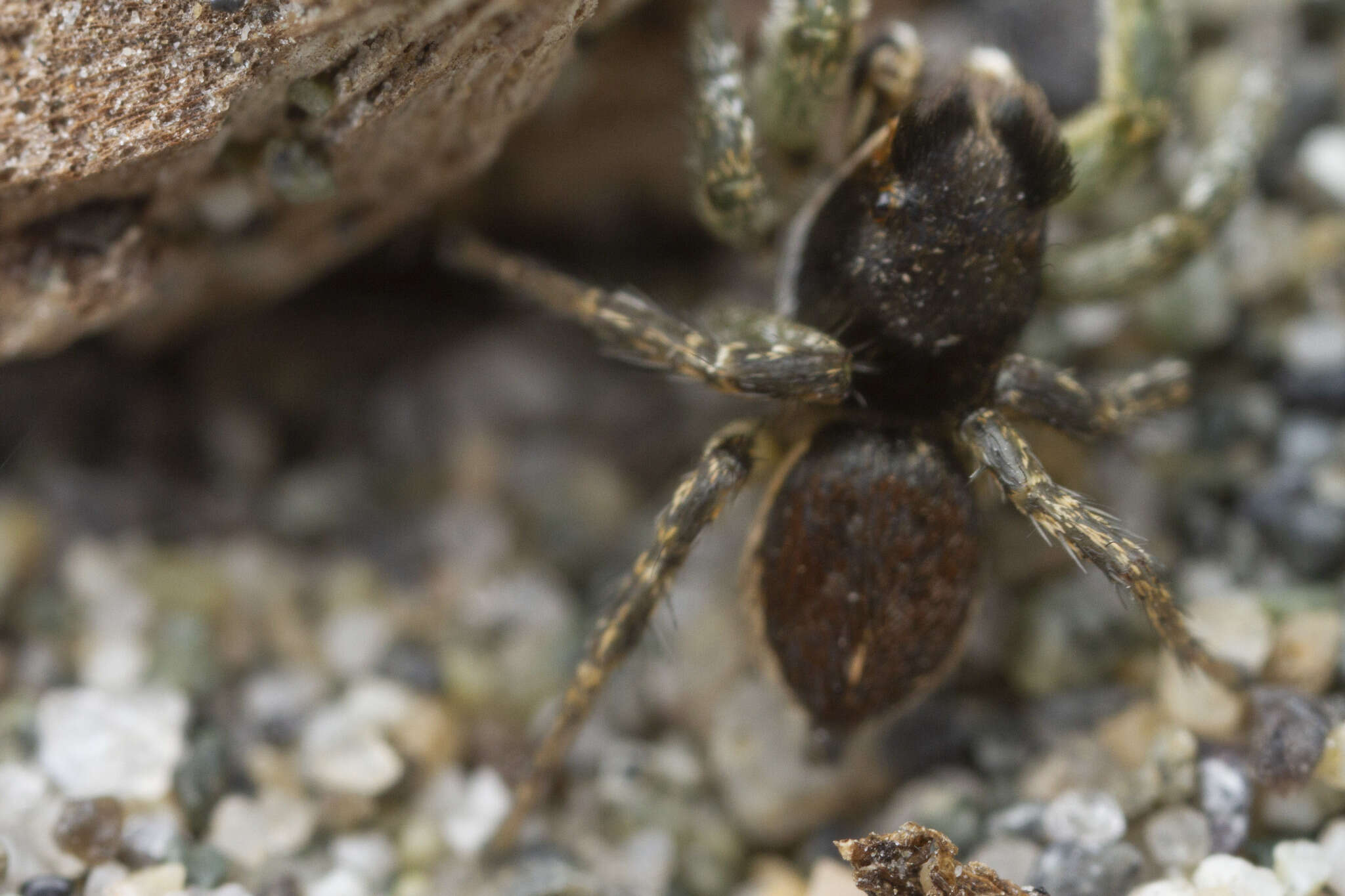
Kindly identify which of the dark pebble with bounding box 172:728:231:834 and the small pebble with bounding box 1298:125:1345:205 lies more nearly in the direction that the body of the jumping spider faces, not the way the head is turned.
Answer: the small pebble

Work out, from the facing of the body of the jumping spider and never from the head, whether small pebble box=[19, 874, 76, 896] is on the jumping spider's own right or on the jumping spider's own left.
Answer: on the jumping spider's own left

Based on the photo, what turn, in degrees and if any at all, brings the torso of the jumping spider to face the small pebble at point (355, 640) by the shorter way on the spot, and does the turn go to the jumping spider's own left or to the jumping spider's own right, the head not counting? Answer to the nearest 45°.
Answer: approximately 90° to the jumping spider's own left

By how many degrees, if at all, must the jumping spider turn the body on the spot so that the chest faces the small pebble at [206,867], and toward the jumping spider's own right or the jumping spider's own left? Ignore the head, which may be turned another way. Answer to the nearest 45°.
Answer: approximately 90° to the jumping spider's own left

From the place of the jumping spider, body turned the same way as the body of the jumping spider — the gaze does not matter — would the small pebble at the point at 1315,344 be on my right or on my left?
on my right

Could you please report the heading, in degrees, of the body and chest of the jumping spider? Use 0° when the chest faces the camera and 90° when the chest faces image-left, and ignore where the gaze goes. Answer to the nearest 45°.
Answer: approximately 180°

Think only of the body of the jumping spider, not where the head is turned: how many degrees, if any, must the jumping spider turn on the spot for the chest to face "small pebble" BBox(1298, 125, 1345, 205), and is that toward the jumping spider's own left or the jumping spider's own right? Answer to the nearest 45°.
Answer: approximately 45° to the jumping spider's own right
